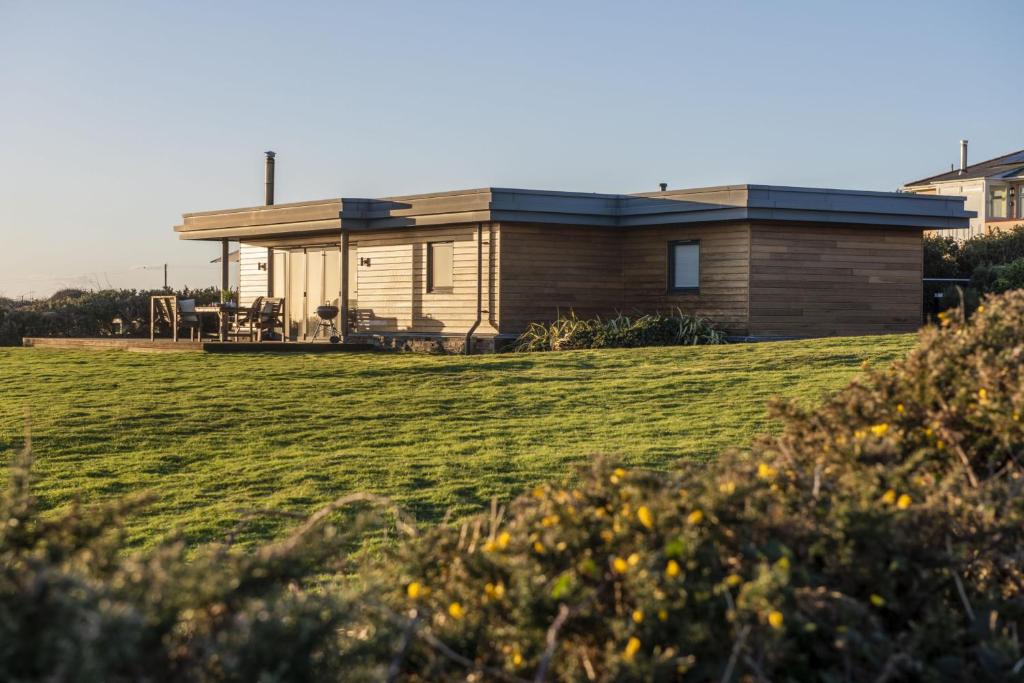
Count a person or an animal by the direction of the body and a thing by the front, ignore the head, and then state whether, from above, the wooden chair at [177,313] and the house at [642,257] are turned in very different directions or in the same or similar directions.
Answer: very different directions

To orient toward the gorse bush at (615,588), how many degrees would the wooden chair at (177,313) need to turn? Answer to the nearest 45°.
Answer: approximately 135° to its right

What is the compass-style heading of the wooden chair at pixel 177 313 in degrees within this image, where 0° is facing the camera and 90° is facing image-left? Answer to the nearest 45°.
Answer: approximately 225°

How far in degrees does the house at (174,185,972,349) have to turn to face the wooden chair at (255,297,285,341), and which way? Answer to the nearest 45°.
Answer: approximately 45° to its right

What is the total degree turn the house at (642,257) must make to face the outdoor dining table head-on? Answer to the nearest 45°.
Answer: approximately 45° to its right

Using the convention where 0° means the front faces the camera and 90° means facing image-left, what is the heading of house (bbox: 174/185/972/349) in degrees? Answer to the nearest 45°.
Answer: approximately 45°

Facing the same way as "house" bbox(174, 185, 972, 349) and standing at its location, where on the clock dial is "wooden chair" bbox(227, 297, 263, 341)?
The wooden chair is roughly at 2 o'clock from the house.

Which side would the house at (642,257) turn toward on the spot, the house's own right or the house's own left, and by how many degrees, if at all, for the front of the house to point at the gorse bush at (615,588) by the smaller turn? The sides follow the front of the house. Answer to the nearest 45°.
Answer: approximately 45° to the house's own left
